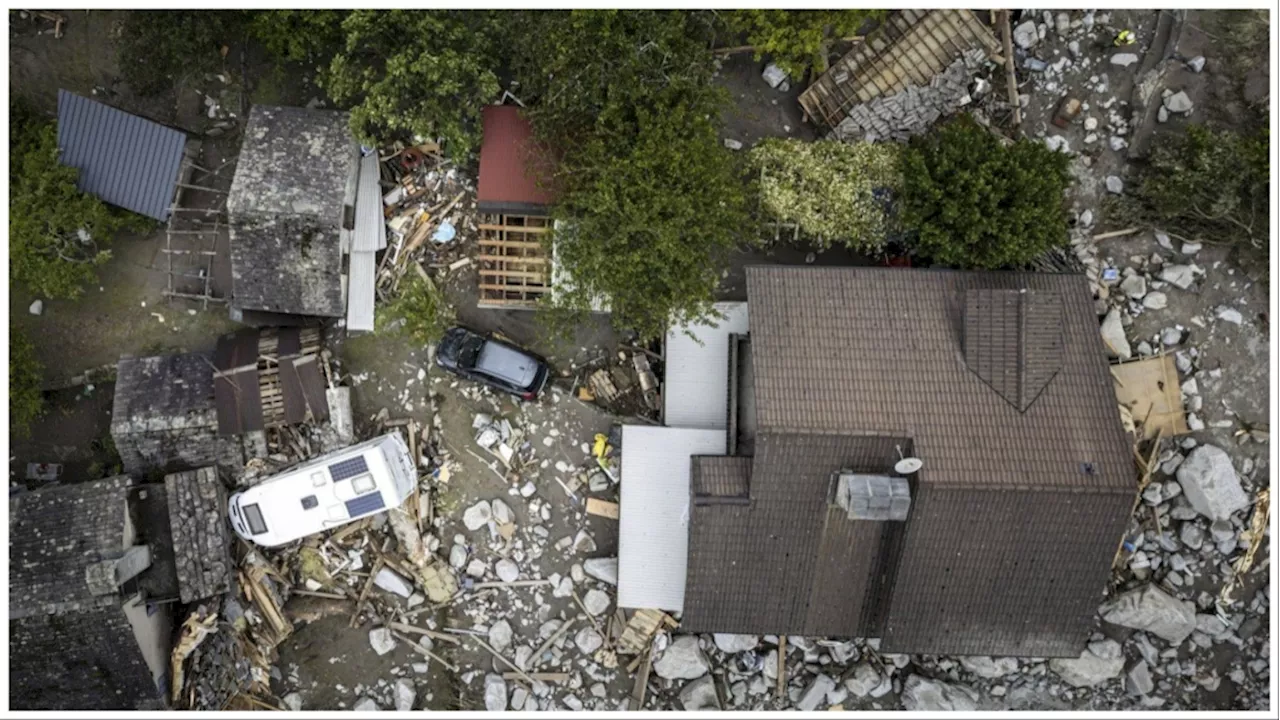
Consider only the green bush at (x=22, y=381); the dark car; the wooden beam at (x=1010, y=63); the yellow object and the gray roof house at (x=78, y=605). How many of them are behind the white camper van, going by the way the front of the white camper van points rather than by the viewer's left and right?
3

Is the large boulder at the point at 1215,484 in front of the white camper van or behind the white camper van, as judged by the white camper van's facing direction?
behind

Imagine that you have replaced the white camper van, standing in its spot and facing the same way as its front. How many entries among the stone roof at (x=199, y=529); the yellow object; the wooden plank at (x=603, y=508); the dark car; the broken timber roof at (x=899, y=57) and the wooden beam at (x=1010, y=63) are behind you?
5

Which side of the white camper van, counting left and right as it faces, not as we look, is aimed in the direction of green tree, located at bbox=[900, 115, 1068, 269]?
back

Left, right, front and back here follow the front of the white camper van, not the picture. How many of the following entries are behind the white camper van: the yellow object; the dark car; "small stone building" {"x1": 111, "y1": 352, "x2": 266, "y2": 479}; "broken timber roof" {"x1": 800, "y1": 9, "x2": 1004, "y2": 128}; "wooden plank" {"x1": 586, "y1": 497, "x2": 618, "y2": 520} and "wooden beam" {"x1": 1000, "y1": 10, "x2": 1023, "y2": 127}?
5

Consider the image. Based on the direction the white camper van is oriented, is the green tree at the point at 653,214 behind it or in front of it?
behind

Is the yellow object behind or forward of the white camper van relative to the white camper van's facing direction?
behind

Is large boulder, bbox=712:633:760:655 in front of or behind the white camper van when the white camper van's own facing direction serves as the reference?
behind

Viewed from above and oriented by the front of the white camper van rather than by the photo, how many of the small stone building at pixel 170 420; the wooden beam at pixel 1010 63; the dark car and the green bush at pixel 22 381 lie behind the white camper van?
2
